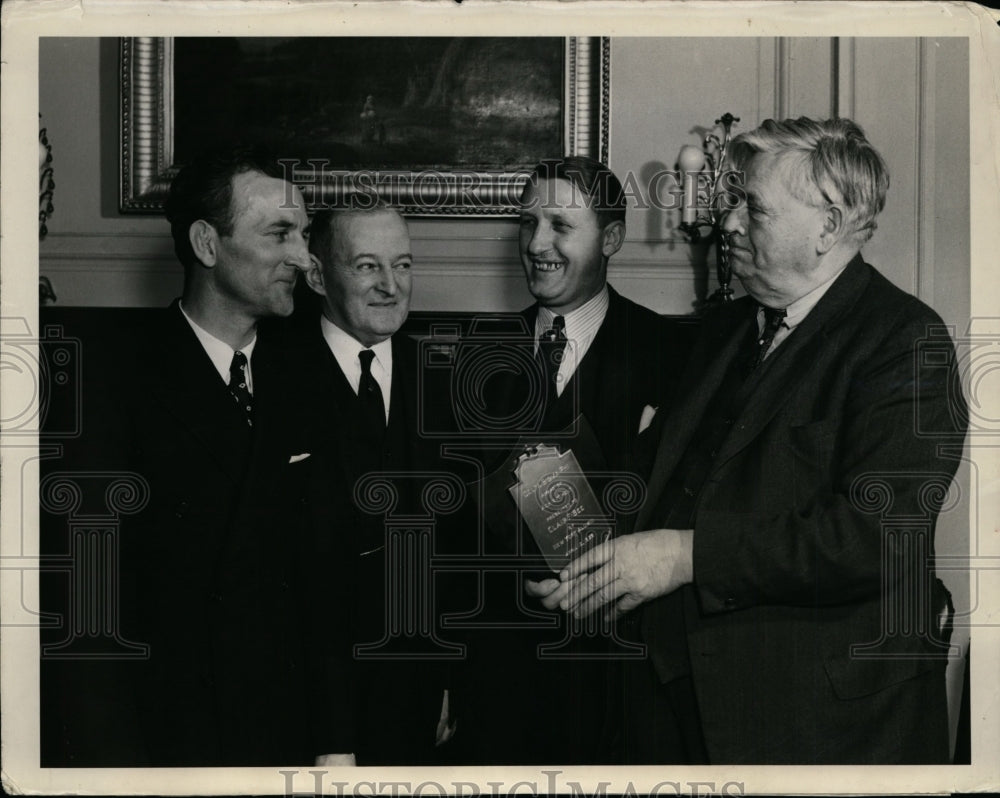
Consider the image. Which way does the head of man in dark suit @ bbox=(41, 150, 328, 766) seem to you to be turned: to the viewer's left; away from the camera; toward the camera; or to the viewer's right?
to the viewer's right

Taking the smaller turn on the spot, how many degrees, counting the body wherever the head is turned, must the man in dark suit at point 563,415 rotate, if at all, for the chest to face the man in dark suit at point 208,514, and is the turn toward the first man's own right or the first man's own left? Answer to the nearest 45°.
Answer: approximately 45° to the first man's own right

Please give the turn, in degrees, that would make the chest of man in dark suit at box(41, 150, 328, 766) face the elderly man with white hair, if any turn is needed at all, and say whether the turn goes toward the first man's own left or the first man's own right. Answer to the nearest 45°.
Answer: approximately 45° to the first man's own left

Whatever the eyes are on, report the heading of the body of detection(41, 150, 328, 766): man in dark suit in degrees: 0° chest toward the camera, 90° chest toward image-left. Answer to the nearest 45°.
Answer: approximately 315°

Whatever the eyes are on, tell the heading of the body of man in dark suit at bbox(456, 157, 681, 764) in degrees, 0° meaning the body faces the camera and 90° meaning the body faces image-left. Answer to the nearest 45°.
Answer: approximately 45°

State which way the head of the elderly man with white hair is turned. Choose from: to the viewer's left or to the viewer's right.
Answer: to the viewer's left

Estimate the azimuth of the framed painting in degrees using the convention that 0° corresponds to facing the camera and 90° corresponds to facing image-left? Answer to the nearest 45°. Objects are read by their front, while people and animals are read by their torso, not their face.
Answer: approximately 0°

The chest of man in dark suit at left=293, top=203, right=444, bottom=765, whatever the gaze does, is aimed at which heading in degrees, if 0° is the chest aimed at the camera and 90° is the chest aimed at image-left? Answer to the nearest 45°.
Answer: approximately 315°

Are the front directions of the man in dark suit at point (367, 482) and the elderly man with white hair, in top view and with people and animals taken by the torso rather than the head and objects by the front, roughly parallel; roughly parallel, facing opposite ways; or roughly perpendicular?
roughly perpendicular
